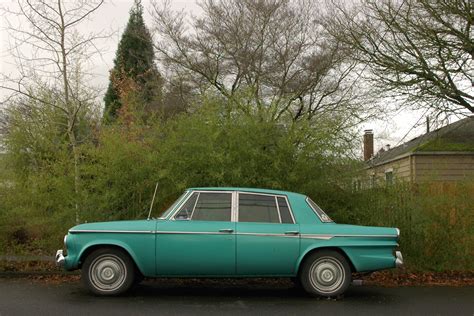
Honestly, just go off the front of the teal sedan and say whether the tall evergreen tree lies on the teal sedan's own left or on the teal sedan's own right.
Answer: on the teal sedan's own right

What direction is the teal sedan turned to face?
to the viewer's left
